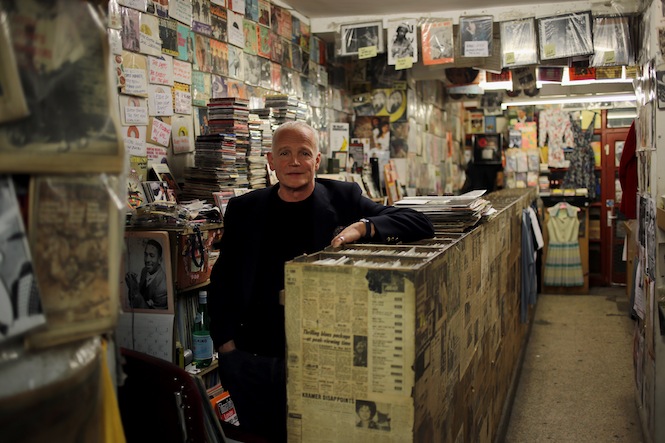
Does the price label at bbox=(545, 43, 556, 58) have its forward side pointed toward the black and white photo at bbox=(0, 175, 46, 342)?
yes

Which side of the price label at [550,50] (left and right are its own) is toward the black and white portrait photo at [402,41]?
right

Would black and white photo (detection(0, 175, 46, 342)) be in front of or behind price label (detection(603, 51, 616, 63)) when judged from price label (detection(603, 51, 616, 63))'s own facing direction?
in front

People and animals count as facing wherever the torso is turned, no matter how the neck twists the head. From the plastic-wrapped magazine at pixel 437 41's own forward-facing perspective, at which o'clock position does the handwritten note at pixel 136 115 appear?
The handwritten note is roughly at 1 o'clock from the plastic-wrapped magazine.

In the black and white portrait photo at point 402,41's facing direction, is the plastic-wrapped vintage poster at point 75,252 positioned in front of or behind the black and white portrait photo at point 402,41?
in front

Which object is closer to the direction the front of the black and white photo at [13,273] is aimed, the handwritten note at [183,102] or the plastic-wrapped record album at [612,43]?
the plastic-wrapped record album

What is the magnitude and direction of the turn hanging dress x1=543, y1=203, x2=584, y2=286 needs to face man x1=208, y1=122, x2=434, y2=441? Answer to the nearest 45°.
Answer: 0° — it already faces them

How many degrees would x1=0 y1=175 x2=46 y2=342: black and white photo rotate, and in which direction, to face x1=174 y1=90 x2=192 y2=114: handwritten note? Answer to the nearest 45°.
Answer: approximately 135° to its left

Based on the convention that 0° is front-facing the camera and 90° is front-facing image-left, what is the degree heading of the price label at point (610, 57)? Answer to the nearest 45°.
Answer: approximately 0°
